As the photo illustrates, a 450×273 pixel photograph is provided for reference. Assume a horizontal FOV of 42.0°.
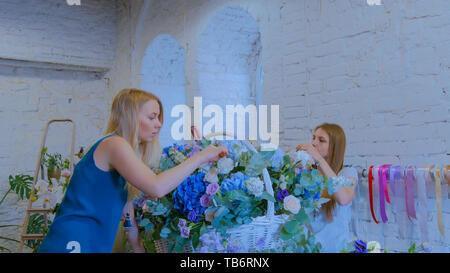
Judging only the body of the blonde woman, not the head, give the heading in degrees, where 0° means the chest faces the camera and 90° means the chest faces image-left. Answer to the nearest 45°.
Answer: approximately 270°

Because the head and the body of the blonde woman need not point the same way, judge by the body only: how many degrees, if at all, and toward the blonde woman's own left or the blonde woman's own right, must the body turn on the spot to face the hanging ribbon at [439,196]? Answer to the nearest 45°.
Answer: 0° — they already face it

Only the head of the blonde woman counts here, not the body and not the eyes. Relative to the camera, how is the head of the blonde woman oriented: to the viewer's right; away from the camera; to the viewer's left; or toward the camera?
to the viewer's right

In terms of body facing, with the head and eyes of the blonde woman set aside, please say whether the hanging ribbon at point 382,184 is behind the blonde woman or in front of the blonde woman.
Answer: in front
